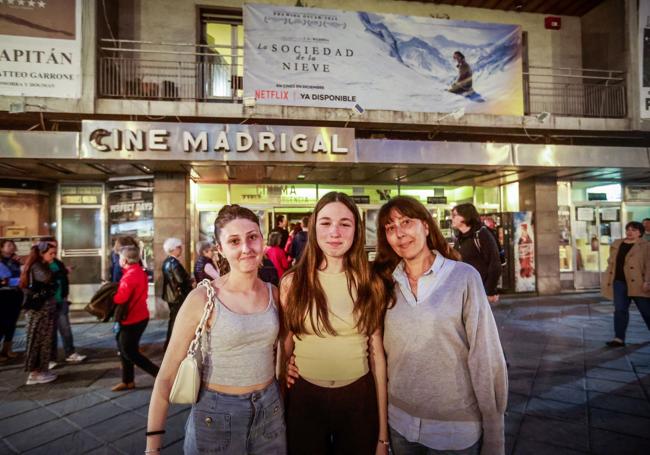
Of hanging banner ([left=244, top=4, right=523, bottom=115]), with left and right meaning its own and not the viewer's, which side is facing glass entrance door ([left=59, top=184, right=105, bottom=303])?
right

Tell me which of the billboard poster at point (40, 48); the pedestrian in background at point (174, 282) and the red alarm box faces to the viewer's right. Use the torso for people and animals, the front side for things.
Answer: the pedestrian in background

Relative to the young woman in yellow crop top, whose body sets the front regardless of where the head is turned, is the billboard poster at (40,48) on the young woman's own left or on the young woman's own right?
on the young woman's own right

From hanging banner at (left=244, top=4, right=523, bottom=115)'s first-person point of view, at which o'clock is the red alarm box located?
The red alarm box is roughly at 8 o'clock from the hanging banner.

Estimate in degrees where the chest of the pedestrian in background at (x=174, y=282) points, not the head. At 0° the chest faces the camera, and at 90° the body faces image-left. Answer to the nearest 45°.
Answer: approximately 270°
